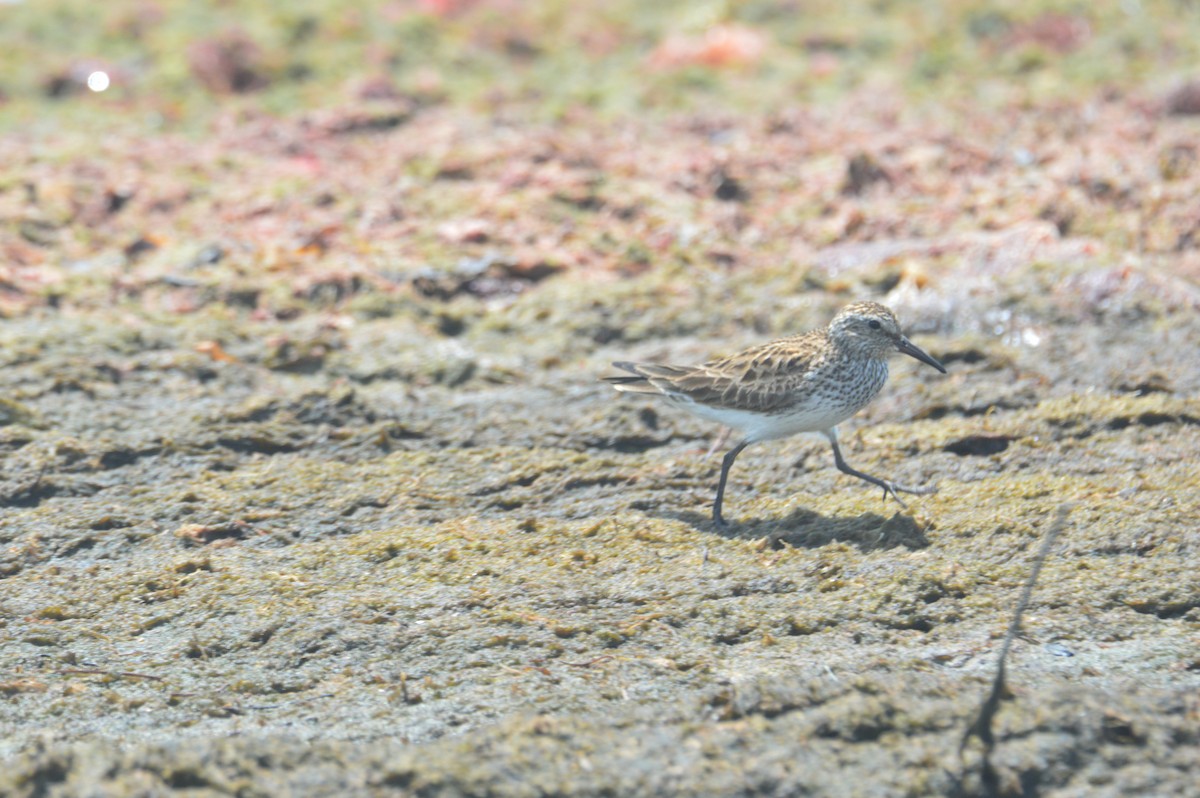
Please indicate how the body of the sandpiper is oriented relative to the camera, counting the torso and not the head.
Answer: to the viewer's right
